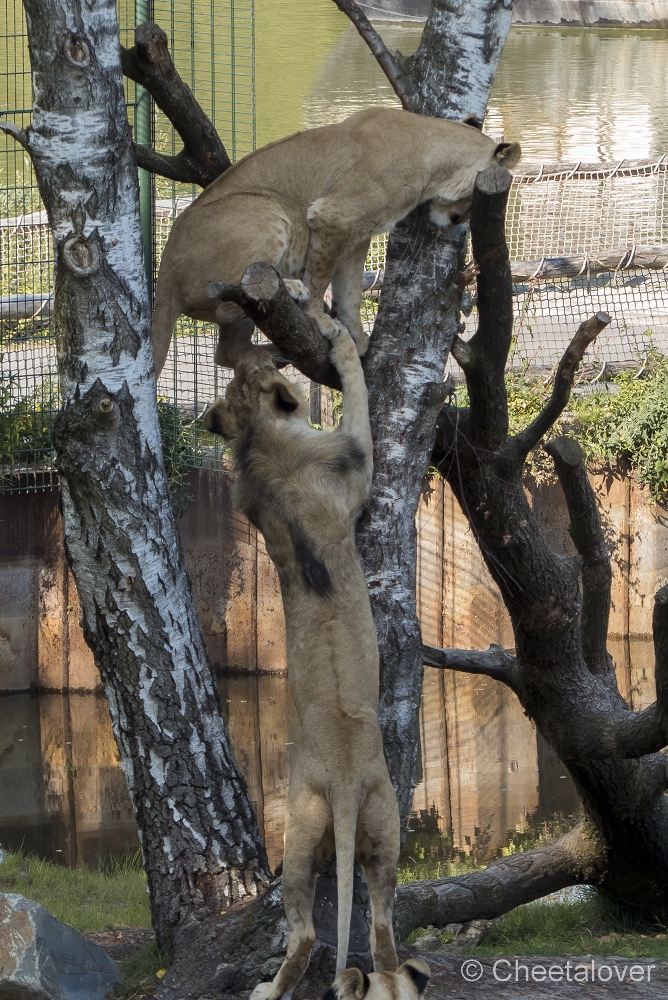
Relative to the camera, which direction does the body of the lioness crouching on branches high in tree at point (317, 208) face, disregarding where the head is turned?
to the viewer's right
